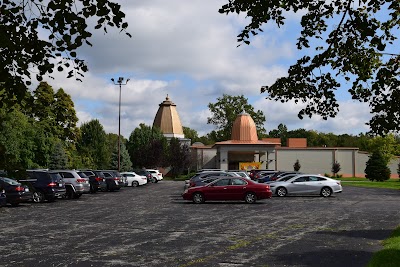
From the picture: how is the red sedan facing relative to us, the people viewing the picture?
facing to the left of the viewer

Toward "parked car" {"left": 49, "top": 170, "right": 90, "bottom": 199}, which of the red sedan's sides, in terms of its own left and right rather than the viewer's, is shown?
front

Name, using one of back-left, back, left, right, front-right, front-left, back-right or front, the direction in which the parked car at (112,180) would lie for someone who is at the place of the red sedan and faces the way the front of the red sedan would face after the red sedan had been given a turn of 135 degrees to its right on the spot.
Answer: left

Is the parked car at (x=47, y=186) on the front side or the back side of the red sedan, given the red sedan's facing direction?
on the front side
